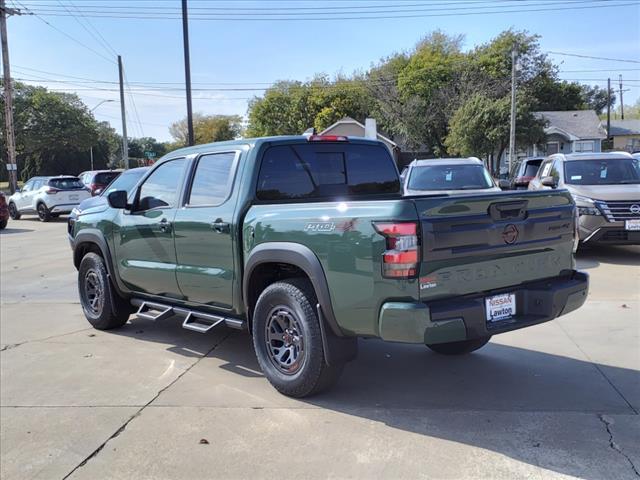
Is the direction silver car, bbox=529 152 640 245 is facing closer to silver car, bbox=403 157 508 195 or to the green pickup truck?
the green pickup truck

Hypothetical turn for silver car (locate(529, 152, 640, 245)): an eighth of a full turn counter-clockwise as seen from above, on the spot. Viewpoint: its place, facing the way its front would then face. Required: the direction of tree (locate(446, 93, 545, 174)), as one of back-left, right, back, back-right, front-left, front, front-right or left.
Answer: left

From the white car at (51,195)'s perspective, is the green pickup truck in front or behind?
behind

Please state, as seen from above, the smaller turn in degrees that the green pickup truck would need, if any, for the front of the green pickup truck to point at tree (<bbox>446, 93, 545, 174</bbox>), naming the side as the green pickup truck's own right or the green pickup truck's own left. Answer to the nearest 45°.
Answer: approximately 45° to the green pickup truck's own right

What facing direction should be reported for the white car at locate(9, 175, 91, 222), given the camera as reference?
facing away from the viewer and to the left of the viewer
